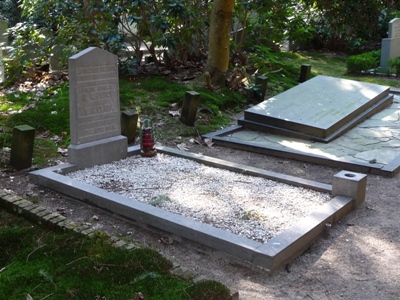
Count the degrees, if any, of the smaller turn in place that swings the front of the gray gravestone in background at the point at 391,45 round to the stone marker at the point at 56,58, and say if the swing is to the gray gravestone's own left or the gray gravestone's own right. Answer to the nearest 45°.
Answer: approximately 90° to the gray gravestone's own right

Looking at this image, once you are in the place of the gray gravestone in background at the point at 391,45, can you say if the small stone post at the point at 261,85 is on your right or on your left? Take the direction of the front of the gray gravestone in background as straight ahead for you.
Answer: on your right

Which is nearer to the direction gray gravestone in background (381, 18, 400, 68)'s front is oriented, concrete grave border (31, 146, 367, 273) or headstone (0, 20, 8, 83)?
the concrete grave border

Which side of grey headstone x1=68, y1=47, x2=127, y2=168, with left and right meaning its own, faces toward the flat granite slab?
left

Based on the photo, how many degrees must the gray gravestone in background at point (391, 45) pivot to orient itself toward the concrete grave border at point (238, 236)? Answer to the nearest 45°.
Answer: approximately 45° to its right

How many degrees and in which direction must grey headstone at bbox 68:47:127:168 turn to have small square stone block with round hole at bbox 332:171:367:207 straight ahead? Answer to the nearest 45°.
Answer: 0° — it already faces it

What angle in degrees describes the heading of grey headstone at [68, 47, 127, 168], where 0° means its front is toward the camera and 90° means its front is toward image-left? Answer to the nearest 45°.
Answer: approximately 315°

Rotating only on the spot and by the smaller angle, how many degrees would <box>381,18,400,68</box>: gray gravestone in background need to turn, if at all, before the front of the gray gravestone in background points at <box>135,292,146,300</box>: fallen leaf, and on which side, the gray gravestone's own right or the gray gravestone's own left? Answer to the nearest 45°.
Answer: approximately 45° to the gray gravestone's own right

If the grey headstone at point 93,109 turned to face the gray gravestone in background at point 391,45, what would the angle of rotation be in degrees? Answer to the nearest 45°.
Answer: approximately 90° to its left

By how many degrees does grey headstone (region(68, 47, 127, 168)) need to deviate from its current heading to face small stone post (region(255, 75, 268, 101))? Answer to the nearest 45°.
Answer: approximately 90° to its left

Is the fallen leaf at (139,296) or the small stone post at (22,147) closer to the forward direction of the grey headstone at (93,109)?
the fallen leaf

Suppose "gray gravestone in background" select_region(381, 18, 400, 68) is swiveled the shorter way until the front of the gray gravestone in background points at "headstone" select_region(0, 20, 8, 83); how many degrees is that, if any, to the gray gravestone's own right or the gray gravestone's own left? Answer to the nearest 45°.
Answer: approximately 90° to the gray gravestone's own right

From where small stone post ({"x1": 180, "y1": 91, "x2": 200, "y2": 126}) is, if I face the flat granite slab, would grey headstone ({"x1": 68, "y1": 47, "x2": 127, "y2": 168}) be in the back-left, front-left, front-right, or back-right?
back-right

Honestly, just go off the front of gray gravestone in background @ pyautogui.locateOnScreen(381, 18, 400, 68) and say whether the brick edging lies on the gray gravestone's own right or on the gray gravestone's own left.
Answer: on the gray gravestone's own right

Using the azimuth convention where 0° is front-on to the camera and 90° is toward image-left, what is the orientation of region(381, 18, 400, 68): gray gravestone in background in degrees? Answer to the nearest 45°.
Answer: approximately 315°
